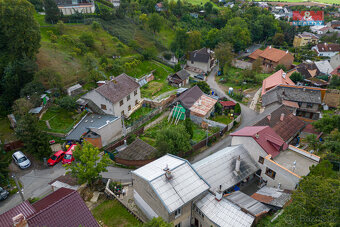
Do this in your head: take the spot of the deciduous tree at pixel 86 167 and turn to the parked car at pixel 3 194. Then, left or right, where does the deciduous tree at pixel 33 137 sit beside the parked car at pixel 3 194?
right

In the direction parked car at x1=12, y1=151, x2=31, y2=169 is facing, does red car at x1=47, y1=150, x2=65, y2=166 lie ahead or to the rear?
ahead
